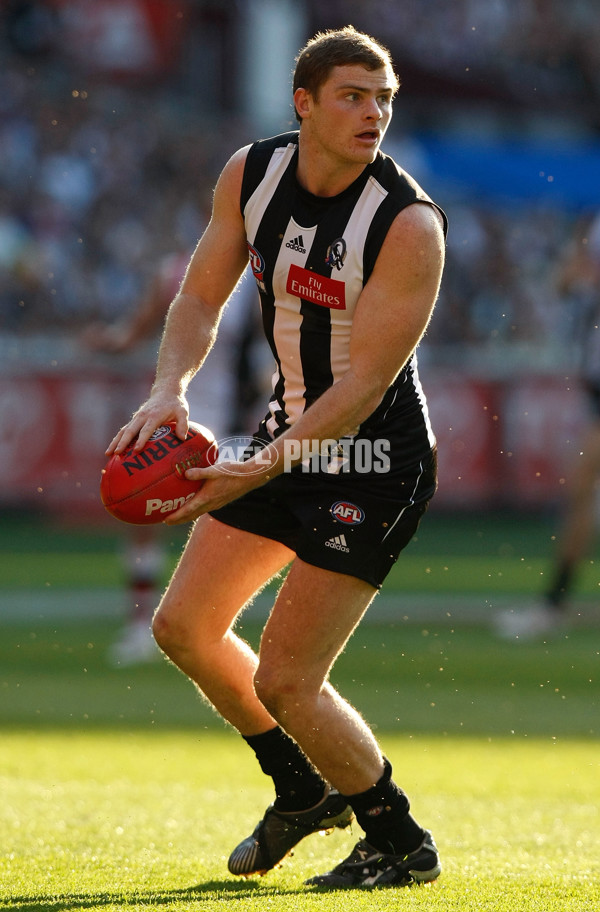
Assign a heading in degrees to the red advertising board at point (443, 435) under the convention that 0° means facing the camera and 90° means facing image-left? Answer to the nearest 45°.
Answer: approximately 0°
